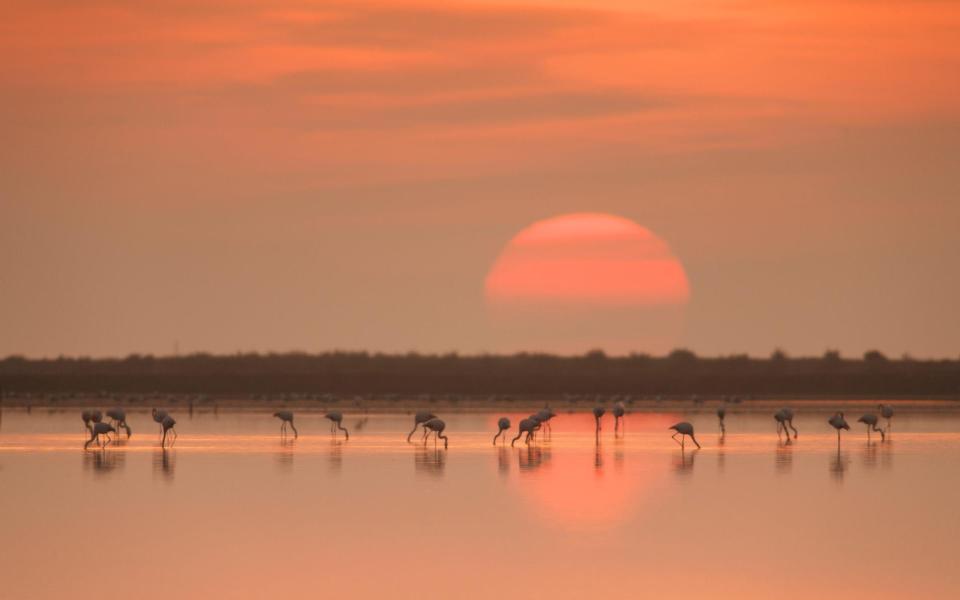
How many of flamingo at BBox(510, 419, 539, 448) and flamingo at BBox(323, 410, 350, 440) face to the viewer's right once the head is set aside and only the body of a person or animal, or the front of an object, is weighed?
1

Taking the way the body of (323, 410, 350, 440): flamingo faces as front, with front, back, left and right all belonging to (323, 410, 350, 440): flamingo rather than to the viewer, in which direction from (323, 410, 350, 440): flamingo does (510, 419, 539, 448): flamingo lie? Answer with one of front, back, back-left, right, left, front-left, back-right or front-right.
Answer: front-right

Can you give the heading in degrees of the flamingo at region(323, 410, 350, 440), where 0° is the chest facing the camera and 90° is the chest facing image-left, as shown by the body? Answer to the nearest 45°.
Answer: approximately 270°

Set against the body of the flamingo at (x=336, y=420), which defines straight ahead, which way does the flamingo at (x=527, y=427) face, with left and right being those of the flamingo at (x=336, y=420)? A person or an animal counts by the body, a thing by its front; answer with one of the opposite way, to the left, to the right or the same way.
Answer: the opposite way

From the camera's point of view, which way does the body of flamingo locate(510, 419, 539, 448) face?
to the viewer's left

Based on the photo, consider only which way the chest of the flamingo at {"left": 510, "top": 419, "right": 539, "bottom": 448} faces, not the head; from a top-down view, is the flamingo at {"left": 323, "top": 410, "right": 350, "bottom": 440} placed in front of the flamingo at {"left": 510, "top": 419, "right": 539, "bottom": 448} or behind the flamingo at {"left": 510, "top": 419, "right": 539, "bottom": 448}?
in front
